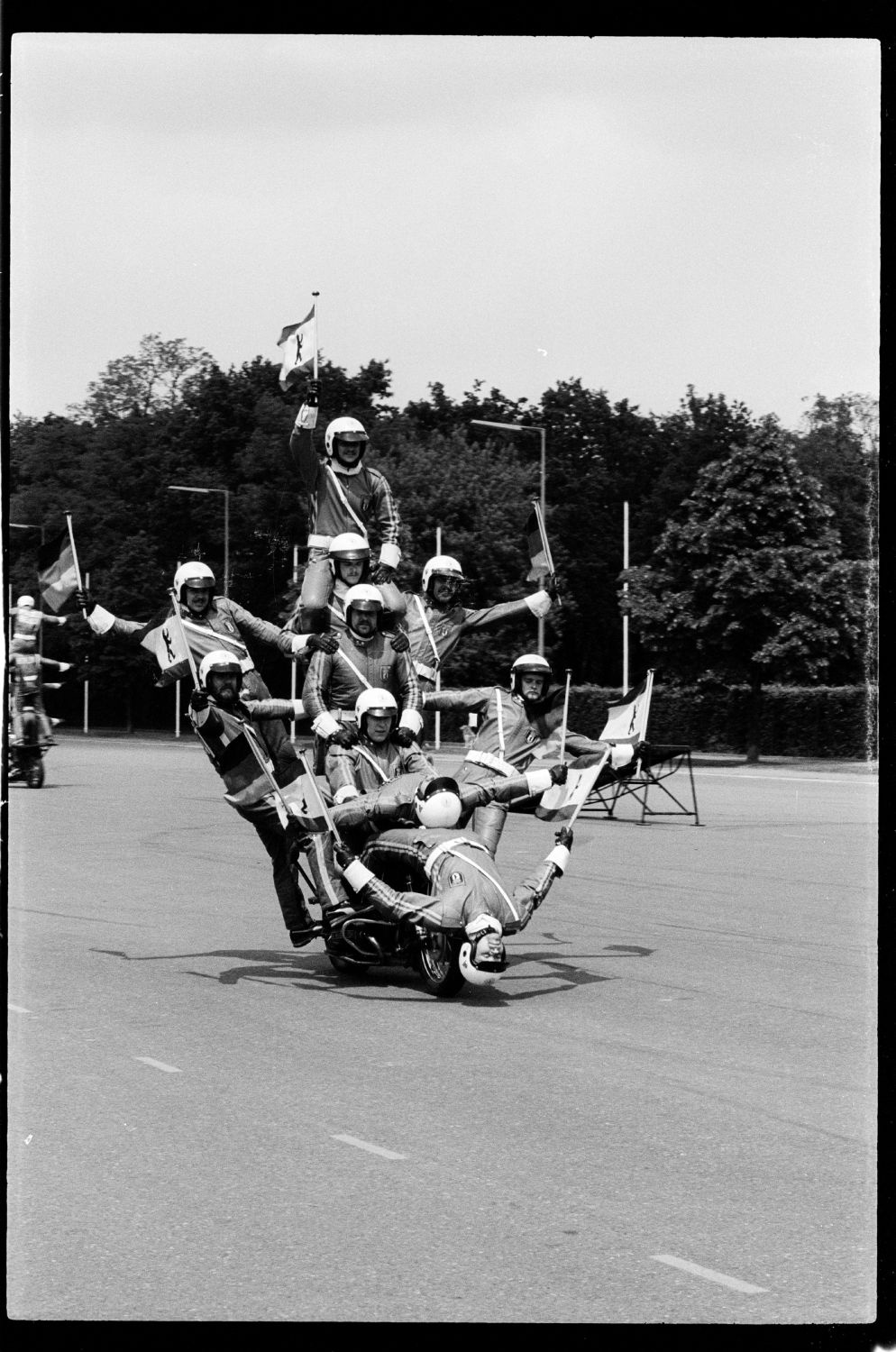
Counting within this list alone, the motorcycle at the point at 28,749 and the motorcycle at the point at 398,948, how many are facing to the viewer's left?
0

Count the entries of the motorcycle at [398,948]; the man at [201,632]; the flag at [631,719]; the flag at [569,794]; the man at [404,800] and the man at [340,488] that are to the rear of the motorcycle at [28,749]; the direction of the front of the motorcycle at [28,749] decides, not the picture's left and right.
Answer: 0

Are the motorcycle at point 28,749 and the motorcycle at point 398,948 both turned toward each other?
no

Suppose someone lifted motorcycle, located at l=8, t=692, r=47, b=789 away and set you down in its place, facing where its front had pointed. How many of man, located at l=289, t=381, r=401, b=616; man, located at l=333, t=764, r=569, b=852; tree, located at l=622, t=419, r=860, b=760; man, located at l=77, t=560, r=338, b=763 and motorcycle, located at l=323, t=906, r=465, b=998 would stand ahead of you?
4

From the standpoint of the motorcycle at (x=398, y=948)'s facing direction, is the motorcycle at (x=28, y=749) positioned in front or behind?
behind

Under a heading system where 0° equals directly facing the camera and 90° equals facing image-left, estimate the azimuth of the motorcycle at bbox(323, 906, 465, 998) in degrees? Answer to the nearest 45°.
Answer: approximately 315°

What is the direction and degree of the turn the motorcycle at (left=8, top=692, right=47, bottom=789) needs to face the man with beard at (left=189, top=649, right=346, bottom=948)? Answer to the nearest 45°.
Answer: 0° — it already faces them
